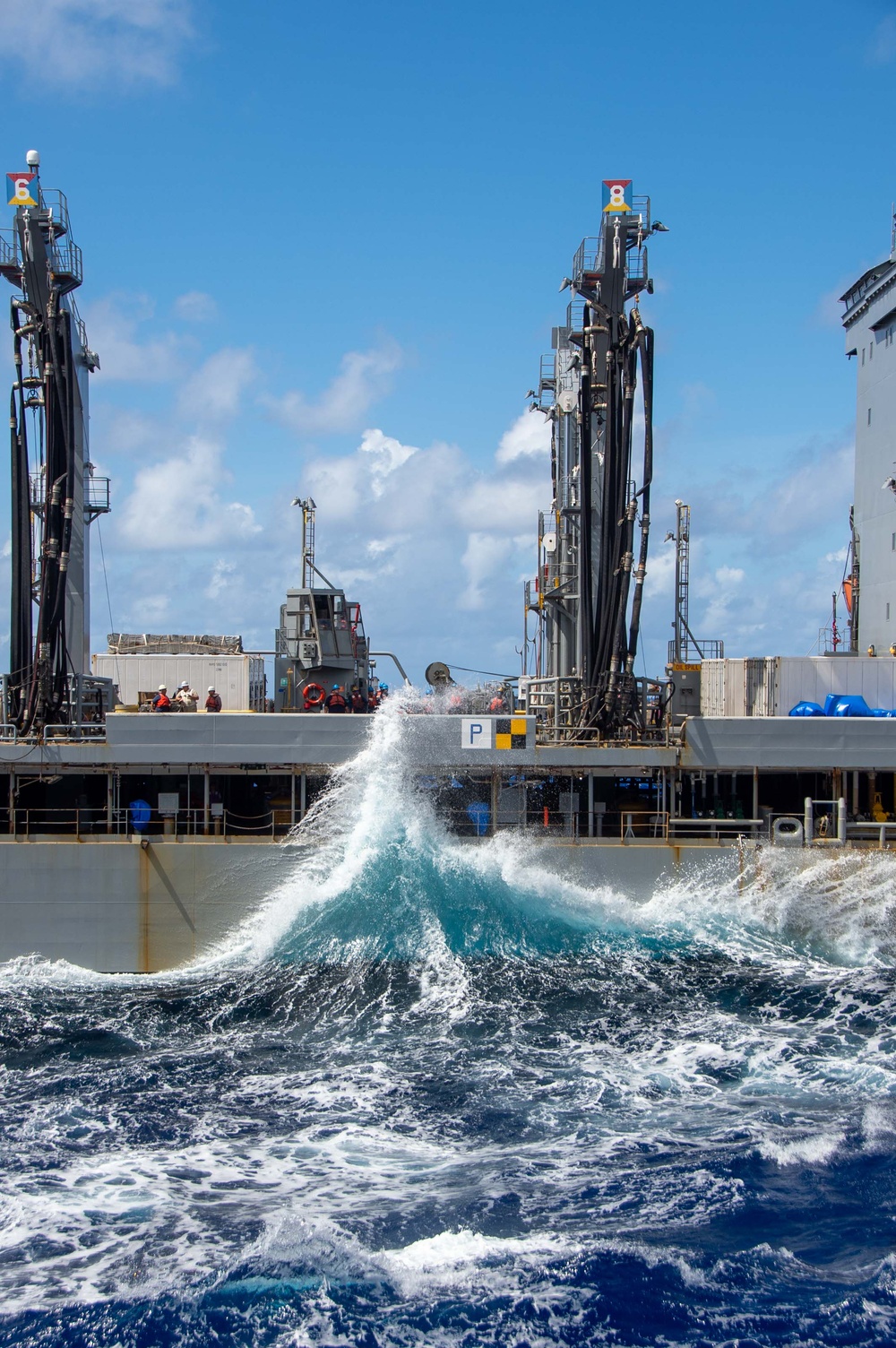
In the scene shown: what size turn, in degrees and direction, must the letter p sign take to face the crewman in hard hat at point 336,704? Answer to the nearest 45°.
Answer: approximately 135° to its right

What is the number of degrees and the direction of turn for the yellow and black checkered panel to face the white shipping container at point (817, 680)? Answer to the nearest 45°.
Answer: approximately 135° to its left

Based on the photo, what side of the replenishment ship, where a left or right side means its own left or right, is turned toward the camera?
left

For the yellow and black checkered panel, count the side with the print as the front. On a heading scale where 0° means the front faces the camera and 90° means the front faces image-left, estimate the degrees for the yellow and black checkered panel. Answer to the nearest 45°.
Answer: approximately 0°

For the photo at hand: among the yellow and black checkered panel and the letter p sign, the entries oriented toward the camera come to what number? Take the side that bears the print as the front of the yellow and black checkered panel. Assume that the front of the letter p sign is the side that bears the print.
2

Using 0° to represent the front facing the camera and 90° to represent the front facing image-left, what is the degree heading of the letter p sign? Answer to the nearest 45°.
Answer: approximately 0°

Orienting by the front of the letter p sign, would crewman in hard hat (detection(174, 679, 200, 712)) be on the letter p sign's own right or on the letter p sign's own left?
on the letter p sign's own right
